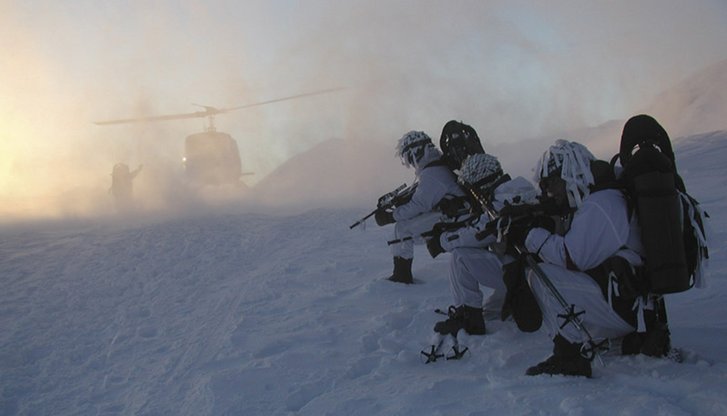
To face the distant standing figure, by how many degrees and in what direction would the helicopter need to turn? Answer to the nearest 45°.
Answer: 0° — it already faces them

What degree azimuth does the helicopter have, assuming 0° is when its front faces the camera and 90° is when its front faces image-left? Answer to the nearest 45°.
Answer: approximately 0°
